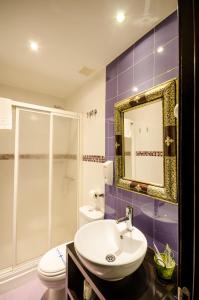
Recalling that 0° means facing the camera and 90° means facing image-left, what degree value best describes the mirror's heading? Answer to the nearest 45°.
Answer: approximately 45°

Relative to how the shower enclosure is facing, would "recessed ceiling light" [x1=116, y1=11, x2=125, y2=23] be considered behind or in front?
in front

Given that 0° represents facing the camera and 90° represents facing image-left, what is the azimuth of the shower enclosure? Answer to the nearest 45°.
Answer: approximately 315°

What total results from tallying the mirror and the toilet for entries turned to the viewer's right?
0

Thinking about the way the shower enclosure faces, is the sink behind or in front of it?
in front

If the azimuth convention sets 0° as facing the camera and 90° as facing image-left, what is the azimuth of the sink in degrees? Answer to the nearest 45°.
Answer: approximately 45°

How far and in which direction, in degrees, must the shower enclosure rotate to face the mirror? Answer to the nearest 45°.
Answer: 0° — it already faces it

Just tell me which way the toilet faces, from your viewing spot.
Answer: facing the viewer and to the left of the viewer

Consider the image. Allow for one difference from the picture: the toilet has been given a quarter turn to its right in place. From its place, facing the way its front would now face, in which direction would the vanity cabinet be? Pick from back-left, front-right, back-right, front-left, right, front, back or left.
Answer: back
